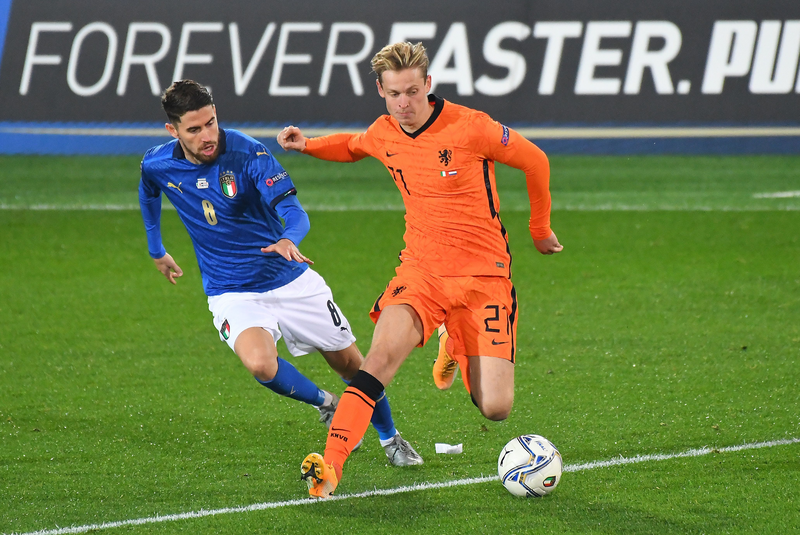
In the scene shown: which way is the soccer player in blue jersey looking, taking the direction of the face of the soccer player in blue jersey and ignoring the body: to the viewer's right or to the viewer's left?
to the viewer's right

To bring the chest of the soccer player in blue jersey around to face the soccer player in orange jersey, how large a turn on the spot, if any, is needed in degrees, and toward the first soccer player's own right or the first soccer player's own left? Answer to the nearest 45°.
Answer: approximately 90° to the first soccer player's own left

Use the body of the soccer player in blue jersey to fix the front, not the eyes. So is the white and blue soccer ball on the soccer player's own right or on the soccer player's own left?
on the soccer player's own left

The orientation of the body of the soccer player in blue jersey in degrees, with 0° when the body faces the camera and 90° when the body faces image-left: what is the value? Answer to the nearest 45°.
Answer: approximately 0°
